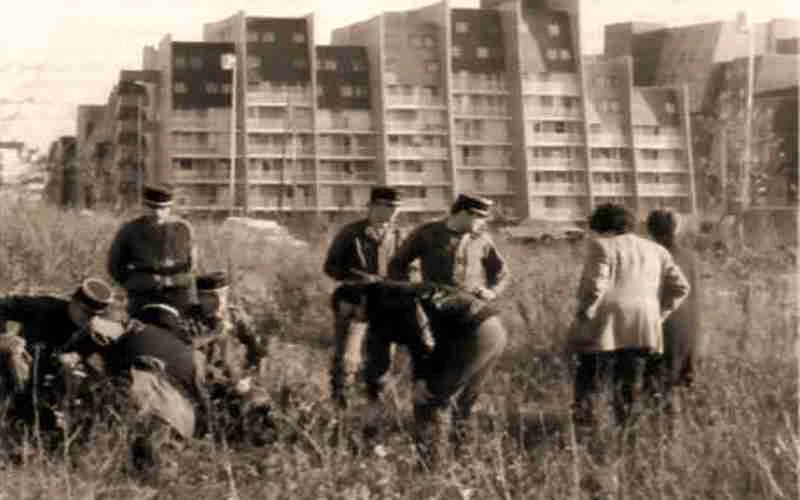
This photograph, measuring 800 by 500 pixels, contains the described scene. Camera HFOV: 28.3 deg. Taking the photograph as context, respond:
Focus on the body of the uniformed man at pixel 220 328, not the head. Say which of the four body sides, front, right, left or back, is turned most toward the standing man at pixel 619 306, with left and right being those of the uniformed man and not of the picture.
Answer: left

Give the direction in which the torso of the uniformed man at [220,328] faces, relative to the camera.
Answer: toward the camera

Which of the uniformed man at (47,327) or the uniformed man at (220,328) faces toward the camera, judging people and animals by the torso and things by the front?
the uniformed man at (220,328)

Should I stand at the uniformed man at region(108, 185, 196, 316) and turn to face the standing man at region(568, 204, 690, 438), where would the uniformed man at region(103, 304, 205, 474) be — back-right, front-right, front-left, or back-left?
front-right

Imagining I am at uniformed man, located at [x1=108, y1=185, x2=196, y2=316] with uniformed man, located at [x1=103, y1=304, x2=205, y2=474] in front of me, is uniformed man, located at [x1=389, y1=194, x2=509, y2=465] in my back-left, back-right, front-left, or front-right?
front-left

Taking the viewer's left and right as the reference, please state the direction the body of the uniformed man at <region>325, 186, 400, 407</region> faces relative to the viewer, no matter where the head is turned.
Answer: facing the viewer and to the right of the viewer

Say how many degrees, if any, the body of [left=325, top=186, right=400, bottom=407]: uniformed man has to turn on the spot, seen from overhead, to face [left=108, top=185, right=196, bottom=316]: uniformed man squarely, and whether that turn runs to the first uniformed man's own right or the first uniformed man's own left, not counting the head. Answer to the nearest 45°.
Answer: approximately 135° to the first uniformed man's own right

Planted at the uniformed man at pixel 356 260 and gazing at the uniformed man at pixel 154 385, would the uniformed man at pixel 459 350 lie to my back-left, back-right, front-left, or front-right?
front-left

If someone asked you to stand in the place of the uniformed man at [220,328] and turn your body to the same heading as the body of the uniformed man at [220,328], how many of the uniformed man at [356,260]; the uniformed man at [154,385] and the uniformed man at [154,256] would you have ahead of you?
1

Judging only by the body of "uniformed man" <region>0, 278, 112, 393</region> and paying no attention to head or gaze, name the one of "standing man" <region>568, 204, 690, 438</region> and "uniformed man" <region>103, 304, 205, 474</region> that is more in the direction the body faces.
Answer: the standing man

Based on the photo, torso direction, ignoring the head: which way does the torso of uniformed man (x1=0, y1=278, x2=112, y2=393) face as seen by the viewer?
to the viewer's right

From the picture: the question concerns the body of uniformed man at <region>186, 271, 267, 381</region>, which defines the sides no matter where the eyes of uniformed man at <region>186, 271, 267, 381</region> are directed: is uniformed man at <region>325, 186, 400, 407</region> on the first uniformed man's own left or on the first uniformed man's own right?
on the first uniformed man's own left
